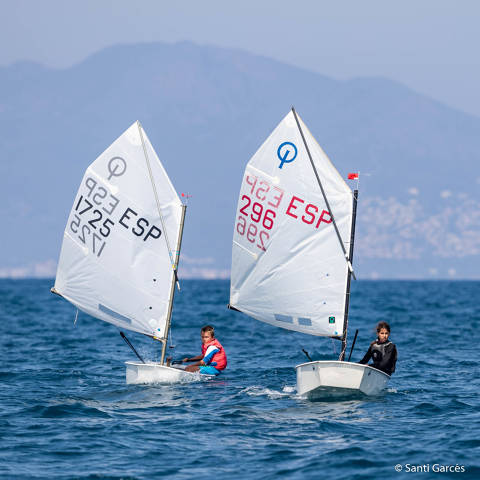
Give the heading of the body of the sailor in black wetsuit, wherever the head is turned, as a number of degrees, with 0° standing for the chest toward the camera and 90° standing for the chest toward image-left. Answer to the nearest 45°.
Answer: approximately 45°

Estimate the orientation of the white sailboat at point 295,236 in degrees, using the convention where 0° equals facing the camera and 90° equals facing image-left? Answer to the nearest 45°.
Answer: approximately 0°

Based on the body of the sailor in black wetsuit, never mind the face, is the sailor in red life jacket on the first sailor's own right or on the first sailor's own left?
on the first sailor's own right
